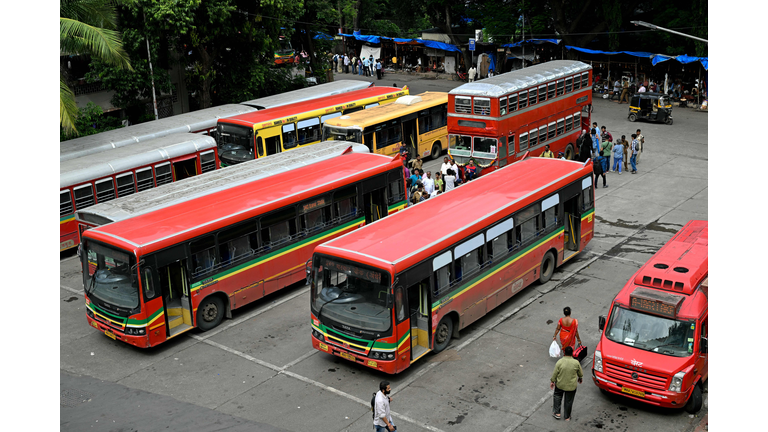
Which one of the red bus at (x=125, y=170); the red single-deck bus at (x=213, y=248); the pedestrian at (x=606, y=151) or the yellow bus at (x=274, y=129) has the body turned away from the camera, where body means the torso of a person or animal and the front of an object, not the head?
the pedestrian

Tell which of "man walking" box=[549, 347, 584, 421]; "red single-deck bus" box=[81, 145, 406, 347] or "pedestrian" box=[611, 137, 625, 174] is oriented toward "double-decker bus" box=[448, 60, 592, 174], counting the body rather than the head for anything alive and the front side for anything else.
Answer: the man walking

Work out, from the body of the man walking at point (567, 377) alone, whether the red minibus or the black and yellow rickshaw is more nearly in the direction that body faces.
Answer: the black and yellow rickshaw

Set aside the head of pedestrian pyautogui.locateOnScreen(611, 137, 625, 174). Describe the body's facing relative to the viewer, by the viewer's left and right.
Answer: facing away from the viewer

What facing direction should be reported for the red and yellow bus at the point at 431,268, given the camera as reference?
facing the viewer and to the left of the viewer

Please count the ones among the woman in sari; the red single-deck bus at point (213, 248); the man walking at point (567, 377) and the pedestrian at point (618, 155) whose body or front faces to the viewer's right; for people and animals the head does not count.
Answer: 0

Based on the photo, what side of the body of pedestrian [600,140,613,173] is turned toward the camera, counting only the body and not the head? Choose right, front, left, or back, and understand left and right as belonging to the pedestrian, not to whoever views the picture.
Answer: back

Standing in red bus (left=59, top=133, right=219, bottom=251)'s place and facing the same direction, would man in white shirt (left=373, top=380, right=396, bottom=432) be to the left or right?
on its left

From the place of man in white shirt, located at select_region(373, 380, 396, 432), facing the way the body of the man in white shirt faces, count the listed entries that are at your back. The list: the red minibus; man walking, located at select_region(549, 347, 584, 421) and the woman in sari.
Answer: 0

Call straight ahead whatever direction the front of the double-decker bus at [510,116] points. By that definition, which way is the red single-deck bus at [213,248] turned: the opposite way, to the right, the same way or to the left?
the same way

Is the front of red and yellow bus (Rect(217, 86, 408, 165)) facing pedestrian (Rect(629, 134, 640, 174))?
no

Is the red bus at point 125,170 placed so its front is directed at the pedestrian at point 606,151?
no

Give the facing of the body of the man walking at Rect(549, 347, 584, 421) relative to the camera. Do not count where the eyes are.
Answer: away from the camera

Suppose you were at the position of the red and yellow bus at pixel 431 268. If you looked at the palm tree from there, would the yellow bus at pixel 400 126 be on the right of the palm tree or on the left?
right

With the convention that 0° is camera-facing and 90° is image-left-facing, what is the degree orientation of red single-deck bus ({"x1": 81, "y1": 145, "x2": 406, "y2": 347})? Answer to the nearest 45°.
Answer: approximately 45°

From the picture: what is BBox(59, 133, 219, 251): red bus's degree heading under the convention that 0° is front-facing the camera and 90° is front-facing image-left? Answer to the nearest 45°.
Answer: approximately 45°

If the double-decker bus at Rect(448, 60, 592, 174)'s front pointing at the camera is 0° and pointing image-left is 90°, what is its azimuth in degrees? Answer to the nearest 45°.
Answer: approximately 45°
